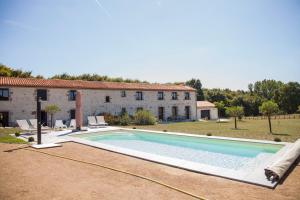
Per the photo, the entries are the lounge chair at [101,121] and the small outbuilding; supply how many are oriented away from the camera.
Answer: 0

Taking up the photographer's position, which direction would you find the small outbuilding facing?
facing the viewer

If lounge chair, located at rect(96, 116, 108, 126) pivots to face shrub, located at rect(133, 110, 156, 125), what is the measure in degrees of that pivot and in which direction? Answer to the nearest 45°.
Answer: approximately 90° to its left

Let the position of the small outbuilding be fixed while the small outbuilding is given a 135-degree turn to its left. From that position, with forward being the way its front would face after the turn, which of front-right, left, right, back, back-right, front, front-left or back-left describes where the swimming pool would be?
back-right

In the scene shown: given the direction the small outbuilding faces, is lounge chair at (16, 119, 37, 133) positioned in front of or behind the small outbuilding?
in front

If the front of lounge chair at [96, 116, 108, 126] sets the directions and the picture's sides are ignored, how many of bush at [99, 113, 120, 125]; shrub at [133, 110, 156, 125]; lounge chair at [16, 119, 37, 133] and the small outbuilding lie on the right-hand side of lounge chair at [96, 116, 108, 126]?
1

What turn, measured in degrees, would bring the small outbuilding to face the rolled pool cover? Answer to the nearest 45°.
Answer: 0° — it already faces it

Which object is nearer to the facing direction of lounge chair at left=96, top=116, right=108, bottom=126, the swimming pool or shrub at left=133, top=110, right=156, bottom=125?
the swimming pool

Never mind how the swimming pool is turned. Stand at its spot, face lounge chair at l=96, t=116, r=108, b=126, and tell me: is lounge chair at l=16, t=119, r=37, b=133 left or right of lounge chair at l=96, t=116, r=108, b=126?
left

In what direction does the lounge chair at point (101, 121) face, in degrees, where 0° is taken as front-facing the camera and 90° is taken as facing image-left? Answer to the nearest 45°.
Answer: approximately 315°

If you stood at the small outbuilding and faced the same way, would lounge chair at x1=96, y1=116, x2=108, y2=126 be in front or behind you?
in front

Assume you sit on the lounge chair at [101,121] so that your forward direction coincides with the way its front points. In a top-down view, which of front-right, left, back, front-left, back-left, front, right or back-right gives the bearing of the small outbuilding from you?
left
